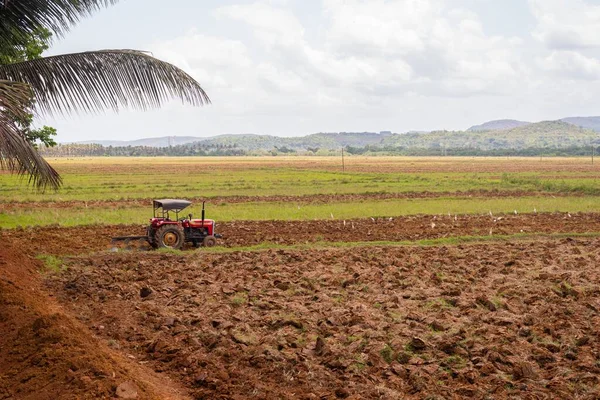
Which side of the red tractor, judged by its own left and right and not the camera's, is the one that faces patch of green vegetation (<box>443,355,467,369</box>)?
right

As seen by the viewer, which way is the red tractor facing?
to the viewer's right
